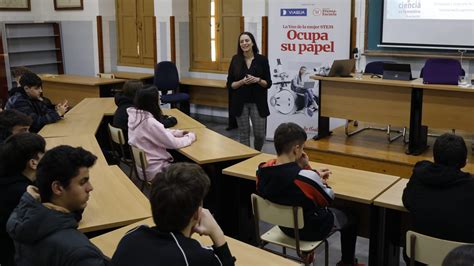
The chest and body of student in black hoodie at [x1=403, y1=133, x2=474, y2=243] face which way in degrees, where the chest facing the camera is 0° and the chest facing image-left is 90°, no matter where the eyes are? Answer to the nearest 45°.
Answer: approximately 180°

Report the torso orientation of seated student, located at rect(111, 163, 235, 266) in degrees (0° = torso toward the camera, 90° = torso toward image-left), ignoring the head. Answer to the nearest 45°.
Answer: approximately 225°

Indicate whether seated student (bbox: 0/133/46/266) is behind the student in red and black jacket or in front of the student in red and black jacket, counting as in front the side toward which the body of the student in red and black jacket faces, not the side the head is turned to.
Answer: behind

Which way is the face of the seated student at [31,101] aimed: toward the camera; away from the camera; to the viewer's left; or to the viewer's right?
to the viewer's right

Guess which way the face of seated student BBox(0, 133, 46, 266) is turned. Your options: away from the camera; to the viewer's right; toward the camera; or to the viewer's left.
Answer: to the viewer's right

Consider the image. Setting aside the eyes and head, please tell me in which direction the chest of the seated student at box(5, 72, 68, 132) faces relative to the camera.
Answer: to the viewer's right

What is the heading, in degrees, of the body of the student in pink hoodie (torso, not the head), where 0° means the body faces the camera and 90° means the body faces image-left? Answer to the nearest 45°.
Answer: approximately 225°

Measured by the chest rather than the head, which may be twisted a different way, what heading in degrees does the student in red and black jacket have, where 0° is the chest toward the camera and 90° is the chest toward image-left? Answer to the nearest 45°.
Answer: approximately 225°

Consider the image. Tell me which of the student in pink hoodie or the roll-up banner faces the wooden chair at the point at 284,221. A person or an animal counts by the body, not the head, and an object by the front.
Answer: the roll-up banner

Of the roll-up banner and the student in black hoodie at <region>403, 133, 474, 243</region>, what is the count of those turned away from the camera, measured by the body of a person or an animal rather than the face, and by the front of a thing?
1
